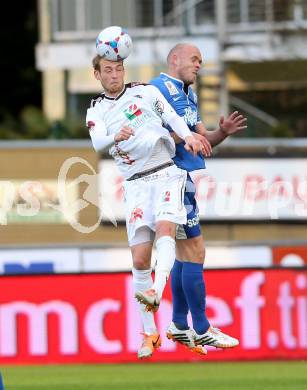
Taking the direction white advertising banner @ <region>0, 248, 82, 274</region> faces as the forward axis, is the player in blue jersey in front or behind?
in front

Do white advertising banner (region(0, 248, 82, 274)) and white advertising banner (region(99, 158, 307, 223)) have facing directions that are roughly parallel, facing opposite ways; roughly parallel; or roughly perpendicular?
roughly parallel

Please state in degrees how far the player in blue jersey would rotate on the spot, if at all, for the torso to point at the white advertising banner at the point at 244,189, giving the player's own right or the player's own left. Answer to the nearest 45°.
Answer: approximately 135° to the player's own left

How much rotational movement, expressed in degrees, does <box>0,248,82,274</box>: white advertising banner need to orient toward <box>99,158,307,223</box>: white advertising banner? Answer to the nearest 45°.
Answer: approximately 135° to its left

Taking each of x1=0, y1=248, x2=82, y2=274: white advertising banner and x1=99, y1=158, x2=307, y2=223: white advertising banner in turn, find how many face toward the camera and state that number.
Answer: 2

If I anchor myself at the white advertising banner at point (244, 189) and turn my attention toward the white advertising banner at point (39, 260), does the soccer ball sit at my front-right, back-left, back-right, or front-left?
front-left

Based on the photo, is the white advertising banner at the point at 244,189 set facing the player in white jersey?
yes

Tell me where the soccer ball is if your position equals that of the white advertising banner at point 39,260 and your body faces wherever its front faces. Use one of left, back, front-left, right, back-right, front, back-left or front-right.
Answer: front

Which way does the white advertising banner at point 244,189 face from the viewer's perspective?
toward the camera
